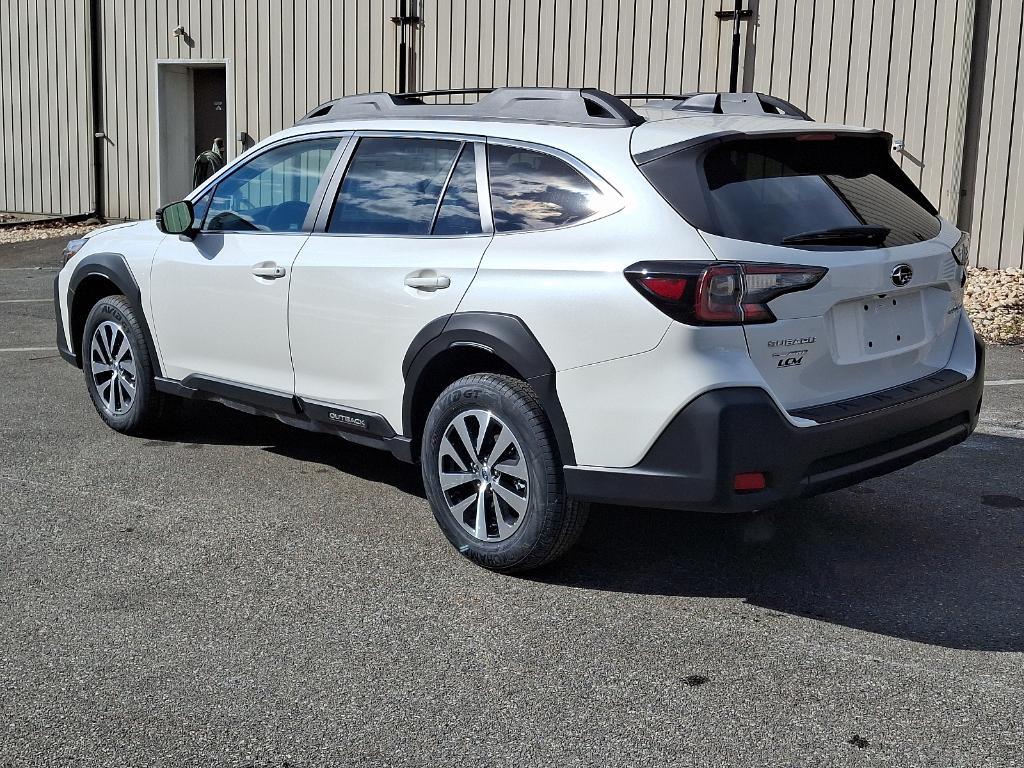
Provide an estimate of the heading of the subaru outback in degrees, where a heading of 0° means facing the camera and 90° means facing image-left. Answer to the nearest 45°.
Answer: approximately 135°
